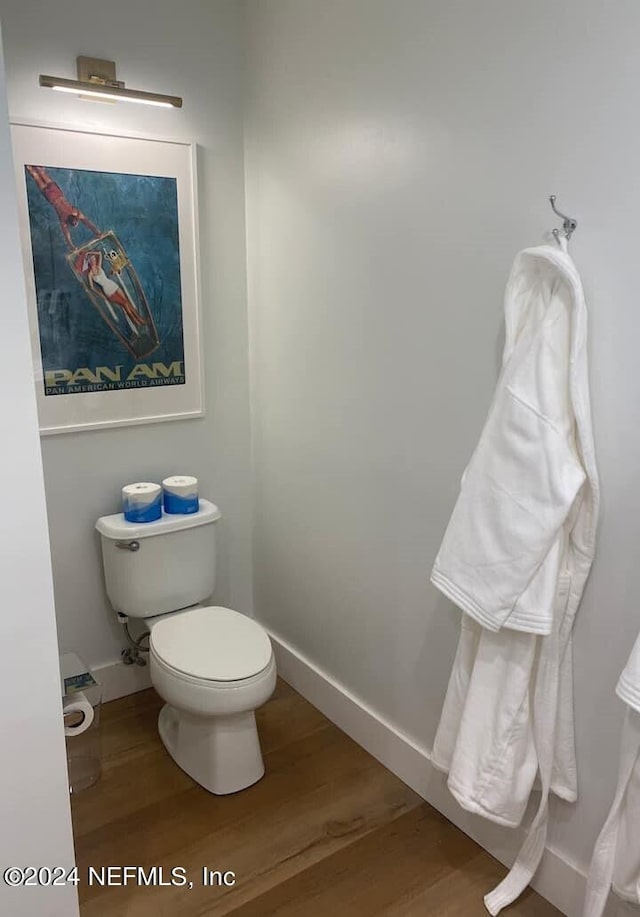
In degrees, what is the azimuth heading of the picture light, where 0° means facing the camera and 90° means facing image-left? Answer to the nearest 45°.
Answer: approximately 315°

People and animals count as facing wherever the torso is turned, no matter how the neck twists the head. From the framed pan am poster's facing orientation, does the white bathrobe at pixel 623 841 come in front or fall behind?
in front

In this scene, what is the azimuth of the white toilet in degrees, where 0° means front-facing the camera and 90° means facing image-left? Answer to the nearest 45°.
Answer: approximately 315°

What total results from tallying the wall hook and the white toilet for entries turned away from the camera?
0

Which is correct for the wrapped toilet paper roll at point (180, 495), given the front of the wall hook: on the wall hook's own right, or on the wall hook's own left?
on the wall hook's own right

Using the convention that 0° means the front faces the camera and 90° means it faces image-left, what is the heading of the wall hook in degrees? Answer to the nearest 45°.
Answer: approximately 45°

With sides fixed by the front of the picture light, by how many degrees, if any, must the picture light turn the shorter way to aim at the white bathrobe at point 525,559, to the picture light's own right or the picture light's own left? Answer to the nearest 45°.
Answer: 0° — it already faces it
